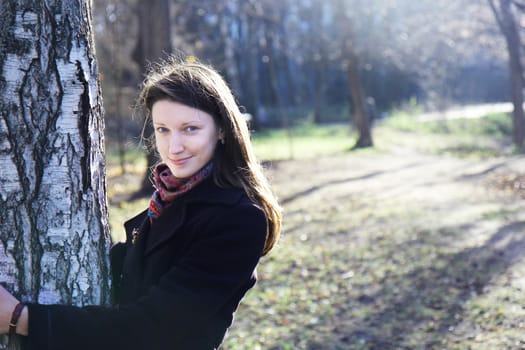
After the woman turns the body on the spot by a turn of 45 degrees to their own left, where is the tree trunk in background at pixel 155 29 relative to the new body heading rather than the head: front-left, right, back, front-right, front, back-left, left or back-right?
back

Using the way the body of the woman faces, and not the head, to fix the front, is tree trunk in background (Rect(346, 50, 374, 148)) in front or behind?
behind

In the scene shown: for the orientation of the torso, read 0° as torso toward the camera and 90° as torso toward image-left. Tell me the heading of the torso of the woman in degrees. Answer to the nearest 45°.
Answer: approximately 45°

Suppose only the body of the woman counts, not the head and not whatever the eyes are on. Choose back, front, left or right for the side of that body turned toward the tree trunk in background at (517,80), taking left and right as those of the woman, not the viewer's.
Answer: back
